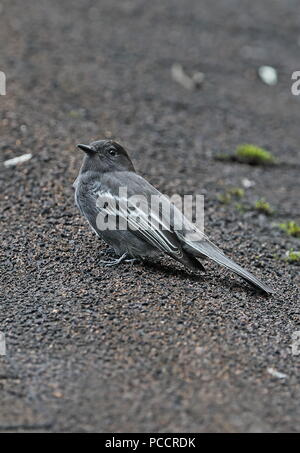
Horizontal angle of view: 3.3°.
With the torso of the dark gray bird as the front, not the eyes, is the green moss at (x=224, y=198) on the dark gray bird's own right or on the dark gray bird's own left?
on the dark gray bird's own right

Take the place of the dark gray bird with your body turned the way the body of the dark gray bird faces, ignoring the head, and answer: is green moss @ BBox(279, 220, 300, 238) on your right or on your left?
on your right

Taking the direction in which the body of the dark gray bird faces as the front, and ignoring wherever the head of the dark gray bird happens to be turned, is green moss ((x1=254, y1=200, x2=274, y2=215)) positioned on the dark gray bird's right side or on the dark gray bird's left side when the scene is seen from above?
on the dark gray bird's right side

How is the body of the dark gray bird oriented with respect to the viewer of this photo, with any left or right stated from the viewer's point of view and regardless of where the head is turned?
facing to the left of the viewer

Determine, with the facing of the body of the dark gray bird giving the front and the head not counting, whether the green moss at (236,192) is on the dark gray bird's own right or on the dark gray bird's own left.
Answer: on the dark gray bird's own right
